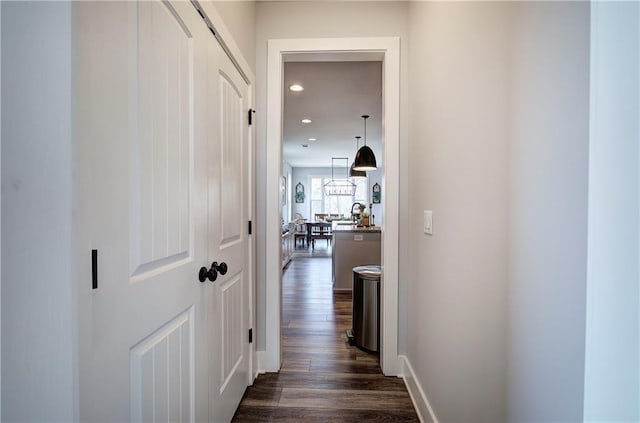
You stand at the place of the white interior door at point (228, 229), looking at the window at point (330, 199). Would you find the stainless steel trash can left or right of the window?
right

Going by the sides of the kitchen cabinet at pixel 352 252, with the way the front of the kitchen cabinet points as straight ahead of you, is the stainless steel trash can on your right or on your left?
on your left
